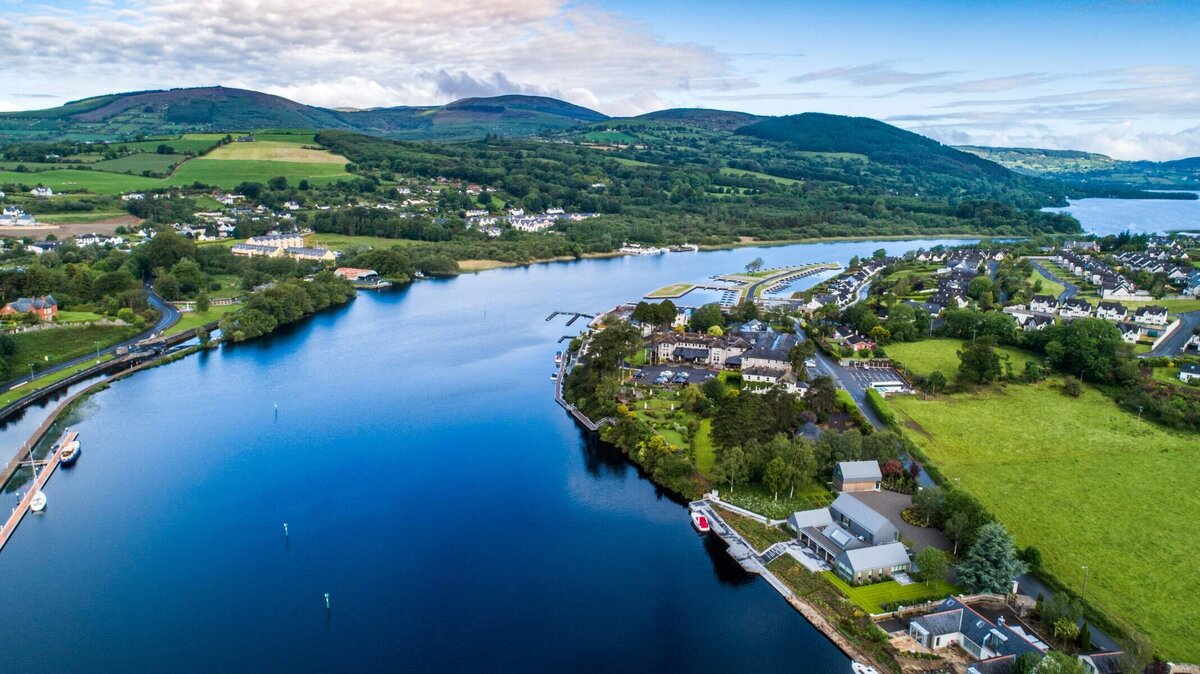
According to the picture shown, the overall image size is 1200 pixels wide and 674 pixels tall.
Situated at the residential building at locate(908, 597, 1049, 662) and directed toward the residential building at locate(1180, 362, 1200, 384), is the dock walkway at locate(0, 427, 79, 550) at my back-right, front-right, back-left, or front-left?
back-left

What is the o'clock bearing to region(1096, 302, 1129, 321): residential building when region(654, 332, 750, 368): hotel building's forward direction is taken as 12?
region(1096, 302, 1129, 321): residential building is roughly at 8 o'clock from region(654, 332, 750, 368): hotel building.

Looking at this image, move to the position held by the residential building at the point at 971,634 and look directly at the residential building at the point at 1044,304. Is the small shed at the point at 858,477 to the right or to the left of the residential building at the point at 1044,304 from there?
left

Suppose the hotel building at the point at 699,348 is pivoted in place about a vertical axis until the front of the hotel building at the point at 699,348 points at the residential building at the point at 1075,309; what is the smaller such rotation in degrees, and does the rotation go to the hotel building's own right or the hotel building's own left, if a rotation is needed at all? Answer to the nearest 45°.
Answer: approximately 135° to the hotel building's own left

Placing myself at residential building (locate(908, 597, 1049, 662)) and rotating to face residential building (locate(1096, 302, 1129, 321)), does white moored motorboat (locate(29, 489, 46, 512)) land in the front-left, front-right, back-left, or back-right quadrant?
back-left

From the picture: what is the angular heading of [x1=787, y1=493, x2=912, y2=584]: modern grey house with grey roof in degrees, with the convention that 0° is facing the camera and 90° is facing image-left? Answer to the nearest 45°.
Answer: approximately 45°

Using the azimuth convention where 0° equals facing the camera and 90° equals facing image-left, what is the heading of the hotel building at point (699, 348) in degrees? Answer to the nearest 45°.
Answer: approximately 0°

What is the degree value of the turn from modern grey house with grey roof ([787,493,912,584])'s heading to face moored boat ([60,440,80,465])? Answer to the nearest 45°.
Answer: approximately 45° to its right

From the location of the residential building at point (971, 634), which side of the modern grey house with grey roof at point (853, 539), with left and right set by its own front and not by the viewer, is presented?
left

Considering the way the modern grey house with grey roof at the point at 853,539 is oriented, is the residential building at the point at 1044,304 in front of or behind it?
behind

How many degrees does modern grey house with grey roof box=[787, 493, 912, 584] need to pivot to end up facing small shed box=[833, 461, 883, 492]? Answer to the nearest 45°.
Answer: approximately 135° to its right
